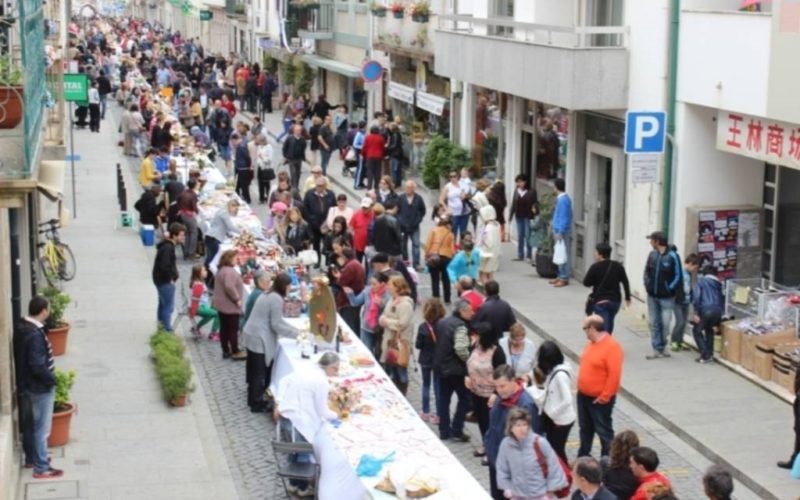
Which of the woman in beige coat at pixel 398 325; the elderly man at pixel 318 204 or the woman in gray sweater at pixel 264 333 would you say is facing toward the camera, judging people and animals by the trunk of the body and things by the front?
the elderly man

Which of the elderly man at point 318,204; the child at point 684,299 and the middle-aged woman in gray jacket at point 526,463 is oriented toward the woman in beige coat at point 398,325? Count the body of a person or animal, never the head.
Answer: the elderly man

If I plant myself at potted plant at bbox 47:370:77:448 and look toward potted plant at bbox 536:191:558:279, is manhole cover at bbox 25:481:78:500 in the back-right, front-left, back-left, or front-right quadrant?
back-right

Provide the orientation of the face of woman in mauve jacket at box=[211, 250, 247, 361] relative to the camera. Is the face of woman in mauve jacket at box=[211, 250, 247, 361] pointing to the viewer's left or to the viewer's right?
to the viewer's right

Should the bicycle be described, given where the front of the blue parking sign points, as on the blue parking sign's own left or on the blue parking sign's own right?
on the blue parking sign's own right

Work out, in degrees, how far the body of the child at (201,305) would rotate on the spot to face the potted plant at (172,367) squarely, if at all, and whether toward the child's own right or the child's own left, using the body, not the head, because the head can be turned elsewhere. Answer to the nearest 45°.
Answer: approximately 90° to the child's own right

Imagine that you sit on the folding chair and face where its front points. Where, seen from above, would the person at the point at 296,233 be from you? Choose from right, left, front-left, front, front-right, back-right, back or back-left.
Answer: left

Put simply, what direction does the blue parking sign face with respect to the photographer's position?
facing the viewer

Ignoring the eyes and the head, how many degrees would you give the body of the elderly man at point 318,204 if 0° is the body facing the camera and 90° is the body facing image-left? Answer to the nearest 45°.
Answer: approximately 0°

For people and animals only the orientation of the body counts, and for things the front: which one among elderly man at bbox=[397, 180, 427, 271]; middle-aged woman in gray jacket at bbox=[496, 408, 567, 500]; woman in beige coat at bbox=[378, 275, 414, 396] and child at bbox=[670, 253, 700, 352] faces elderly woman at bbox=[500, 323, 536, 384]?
the elderly man

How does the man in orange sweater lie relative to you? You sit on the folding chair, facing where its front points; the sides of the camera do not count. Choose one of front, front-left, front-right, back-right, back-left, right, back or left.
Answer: front

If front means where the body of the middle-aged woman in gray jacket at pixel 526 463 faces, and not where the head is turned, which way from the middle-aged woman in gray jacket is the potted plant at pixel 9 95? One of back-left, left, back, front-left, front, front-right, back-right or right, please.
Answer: right

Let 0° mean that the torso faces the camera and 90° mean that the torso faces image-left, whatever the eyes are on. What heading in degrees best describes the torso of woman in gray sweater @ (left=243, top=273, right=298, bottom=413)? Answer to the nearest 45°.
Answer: approximately 270°

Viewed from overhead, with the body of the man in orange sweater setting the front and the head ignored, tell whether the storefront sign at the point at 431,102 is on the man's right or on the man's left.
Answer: on the man's right

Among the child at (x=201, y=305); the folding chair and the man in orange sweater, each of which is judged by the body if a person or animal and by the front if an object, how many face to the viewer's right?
2

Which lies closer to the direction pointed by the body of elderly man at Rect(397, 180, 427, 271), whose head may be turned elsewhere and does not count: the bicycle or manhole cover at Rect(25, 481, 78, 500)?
the manhole cover
